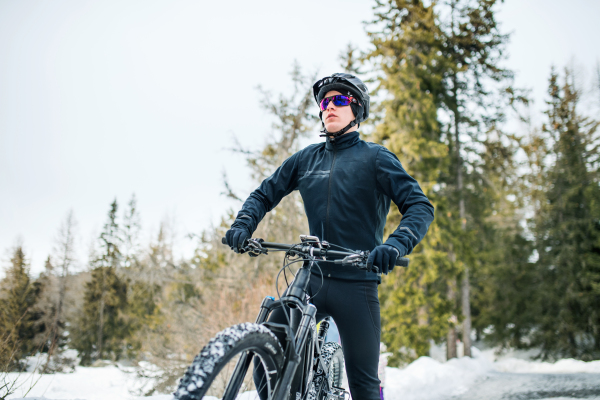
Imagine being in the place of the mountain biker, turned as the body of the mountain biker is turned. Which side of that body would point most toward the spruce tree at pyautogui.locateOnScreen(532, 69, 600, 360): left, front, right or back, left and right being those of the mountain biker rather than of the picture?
back

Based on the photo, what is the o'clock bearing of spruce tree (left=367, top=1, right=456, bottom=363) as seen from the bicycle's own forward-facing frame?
The spruce tree is roughly at 5 o'clock from the bicycle.

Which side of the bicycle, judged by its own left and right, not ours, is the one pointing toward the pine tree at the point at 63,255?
right

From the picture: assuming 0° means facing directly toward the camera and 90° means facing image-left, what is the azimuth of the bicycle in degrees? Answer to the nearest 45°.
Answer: approximately 45°

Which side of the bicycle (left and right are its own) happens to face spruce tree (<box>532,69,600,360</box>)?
back

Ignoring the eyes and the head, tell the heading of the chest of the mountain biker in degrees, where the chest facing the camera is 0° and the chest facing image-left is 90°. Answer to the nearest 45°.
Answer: approximately 45°

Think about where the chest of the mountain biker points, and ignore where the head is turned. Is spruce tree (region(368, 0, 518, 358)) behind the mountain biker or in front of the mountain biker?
behind

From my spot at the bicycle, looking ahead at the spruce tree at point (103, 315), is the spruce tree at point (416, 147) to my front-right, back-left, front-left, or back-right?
front-right

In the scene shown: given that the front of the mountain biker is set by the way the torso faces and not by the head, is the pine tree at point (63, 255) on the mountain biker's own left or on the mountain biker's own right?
on the mountain biker's own right
